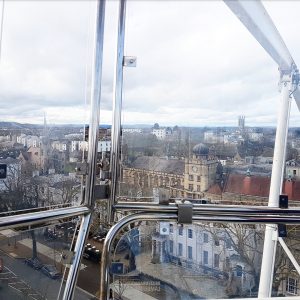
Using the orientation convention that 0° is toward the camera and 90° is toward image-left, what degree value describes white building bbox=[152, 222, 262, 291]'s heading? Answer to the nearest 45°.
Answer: approximately 45°

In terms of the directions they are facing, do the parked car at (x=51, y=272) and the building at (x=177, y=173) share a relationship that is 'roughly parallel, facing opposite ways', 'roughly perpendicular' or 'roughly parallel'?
roughly perpendicular

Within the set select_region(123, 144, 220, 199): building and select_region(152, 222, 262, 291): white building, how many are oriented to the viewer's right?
0
